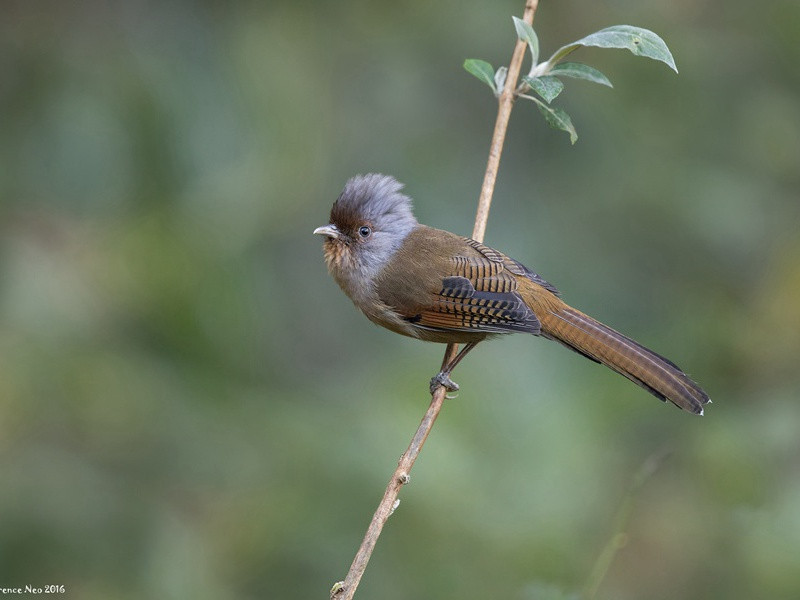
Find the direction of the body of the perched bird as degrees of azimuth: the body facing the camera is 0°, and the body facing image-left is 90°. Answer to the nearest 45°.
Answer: approximately 90°
